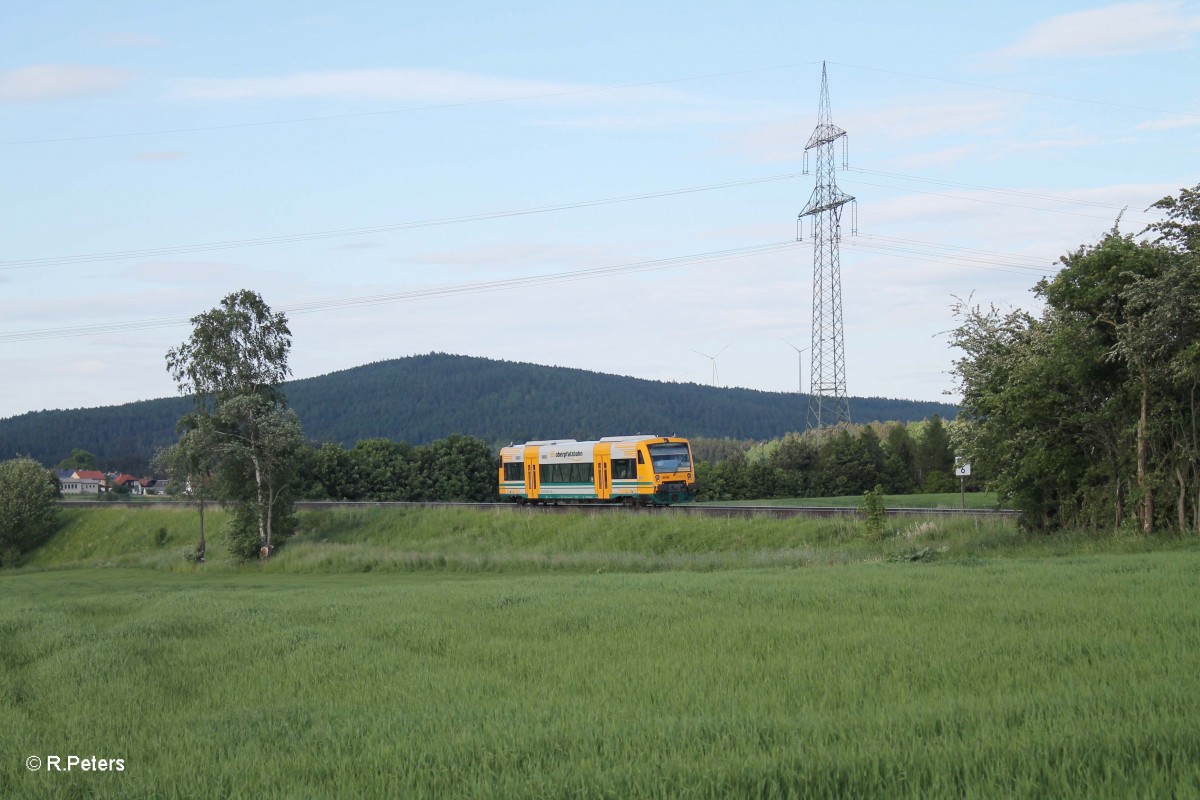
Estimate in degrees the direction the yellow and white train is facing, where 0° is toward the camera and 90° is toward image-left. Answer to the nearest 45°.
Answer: approximately 315°
